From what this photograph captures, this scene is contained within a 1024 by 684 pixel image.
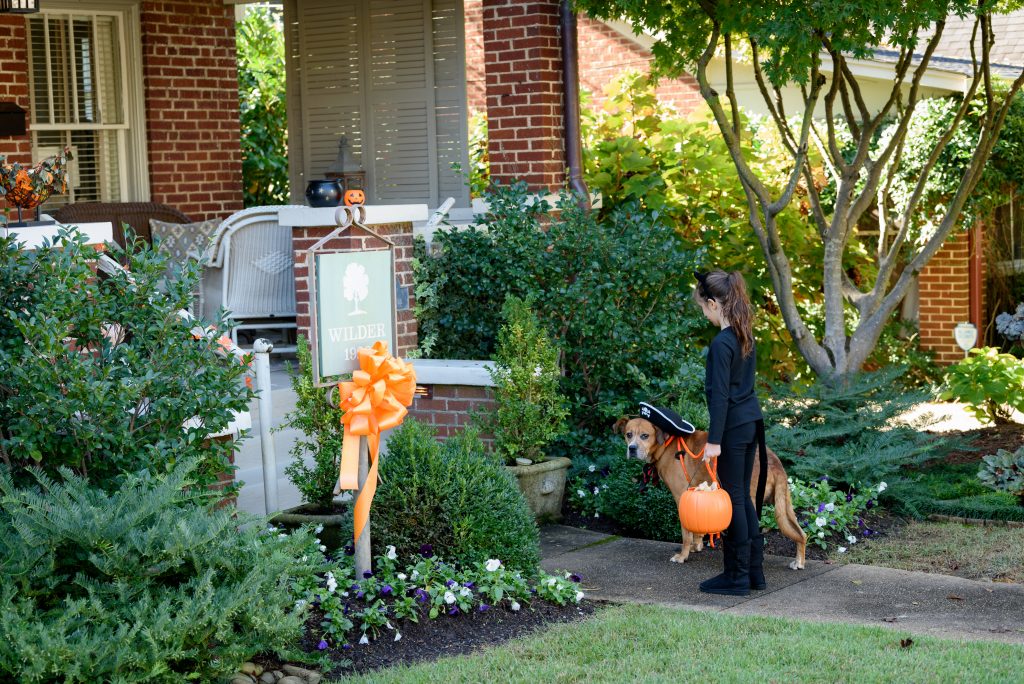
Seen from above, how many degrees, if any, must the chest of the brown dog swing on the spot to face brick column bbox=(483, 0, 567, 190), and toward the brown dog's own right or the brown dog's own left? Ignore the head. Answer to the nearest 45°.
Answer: approximately 90° to the brown dog's own right

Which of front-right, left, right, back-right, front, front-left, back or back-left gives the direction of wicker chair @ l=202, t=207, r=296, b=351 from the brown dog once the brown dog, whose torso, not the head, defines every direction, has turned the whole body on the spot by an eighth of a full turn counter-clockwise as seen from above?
right

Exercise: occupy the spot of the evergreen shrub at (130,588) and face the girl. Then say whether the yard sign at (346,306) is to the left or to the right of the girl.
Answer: left

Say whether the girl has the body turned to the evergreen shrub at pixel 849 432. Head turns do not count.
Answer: no

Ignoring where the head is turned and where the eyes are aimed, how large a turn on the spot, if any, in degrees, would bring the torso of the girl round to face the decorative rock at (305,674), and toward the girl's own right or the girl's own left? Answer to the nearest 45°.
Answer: approximately 45° to the girl's own left

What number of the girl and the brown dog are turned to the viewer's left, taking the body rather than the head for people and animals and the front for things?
2

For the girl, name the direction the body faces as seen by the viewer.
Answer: to the viewer's left

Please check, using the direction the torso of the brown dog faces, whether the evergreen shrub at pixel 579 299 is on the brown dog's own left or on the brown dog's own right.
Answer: on the brown dog's own right

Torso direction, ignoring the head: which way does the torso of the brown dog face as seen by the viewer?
to the viewer's left

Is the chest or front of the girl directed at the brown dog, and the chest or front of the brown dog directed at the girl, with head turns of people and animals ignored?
no

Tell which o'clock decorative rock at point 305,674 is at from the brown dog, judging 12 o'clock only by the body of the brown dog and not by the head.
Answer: The decorative rock is roughly at 10 o'clock from the brown dog.

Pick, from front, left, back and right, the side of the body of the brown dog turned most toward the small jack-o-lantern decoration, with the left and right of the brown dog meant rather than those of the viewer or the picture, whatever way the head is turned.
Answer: front

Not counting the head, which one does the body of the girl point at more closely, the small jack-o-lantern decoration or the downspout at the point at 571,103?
the small jack-o-lantern decoration

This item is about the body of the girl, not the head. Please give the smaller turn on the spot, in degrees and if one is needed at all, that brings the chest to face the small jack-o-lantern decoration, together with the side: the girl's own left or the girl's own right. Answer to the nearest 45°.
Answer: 0° — they already face it

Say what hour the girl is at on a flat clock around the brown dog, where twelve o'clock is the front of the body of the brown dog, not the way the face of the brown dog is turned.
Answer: The girl is roughly at 8 o'clock from the brown dog.

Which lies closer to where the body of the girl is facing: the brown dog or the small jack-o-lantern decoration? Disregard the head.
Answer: the small jack-o-lantern decoration

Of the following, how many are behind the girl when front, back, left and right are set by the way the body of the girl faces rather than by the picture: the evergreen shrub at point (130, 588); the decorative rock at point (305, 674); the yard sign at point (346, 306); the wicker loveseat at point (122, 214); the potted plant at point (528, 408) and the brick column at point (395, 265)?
0

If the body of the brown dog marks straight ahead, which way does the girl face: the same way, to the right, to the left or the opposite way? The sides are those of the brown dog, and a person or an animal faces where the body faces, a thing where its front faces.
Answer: the same way

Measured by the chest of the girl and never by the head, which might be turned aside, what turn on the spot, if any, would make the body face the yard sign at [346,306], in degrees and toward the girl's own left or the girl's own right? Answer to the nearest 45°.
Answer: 0° — they already face it

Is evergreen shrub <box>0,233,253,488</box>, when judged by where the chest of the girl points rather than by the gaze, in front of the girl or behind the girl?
in front
